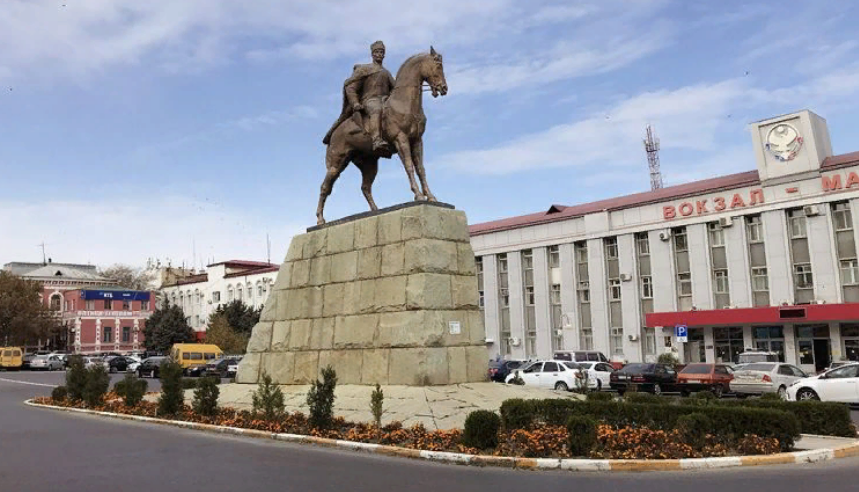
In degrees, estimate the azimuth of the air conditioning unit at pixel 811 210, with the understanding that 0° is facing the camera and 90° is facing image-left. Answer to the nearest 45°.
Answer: approximately 45°

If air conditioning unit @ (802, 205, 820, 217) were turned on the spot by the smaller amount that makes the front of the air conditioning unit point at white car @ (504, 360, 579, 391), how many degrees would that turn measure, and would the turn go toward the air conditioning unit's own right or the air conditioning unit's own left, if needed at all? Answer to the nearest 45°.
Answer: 0° — it already faces it

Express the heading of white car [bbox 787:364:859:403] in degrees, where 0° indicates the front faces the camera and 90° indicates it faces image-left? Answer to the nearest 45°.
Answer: approximately 90°

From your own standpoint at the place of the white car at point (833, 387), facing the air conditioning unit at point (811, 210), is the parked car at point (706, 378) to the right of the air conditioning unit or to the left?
left
